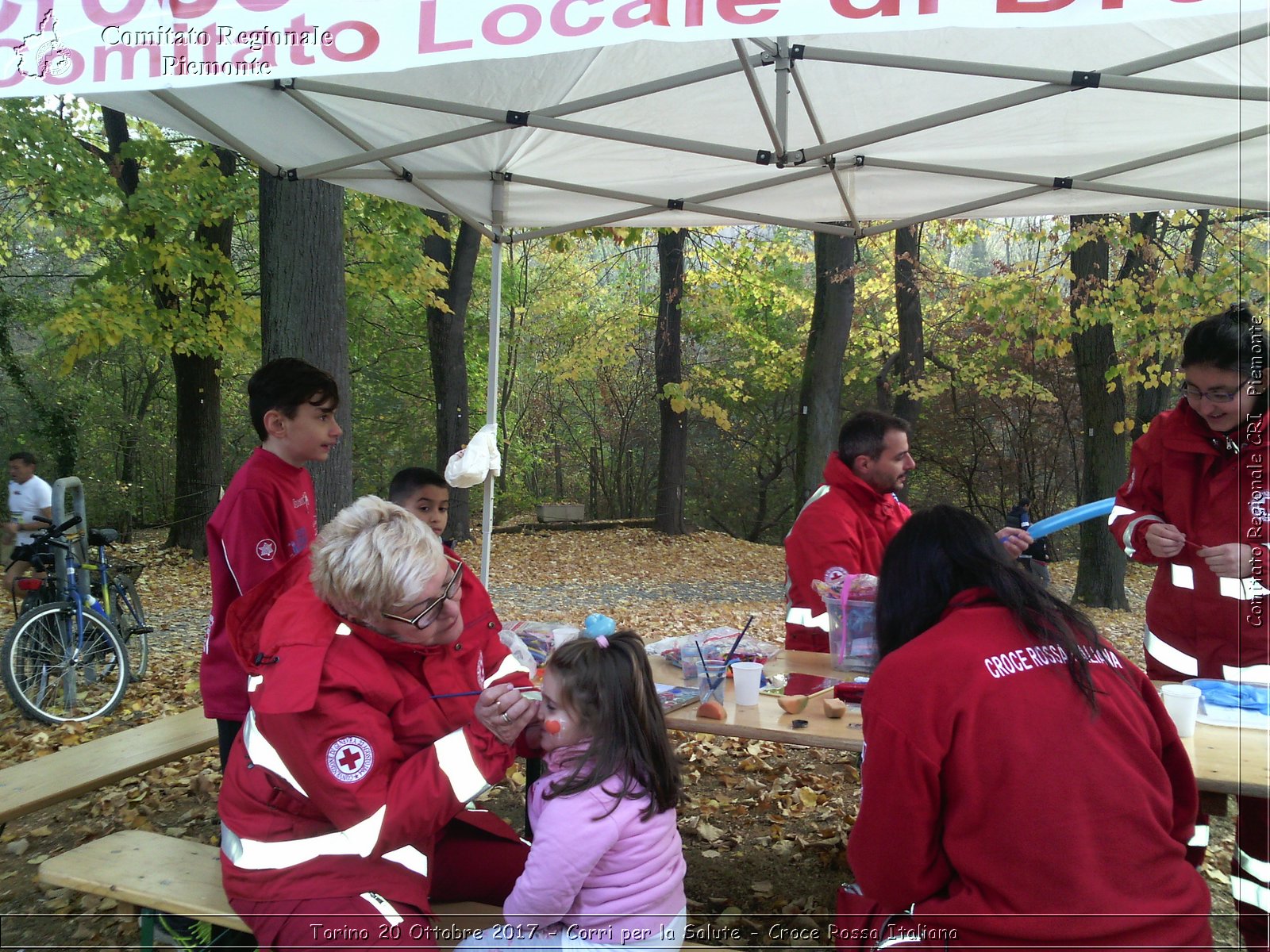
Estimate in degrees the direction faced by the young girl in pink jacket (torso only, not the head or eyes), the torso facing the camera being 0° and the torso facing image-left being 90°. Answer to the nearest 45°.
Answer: approximately 90°

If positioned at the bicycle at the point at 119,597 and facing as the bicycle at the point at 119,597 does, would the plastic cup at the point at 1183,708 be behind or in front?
behind

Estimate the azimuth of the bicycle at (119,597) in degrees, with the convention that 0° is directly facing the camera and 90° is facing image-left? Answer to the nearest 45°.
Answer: approximately 45°

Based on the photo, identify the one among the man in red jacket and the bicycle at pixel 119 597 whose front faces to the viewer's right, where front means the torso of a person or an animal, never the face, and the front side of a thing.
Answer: the man in red jacket

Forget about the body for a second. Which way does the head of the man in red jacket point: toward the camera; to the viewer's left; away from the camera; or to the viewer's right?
to the viewer's right

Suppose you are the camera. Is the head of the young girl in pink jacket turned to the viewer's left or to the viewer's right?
to the viewer's left

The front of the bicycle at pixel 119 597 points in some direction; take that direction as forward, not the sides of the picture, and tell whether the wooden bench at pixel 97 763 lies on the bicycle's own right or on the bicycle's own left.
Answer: on the bicycle's own left

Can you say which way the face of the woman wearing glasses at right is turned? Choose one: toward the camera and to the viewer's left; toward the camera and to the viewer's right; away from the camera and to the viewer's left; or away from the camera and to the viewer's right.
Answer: toward the camera and to the viewer's left

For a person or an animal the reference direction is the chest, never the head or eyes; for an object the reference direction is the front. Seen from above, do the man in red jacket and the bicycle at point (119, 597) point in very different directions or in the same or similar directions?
very different directions

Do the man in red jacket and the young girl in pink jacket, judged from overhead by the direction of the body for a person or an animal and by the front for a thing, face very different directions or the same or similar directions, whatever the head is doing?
very different directions

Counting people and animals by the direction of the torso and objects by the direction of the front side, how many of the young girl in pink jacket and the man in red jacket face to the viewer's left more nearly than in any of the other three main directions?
1

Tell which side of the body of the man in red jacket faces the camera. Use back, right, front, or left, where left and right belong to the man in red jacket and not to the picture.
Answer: right
